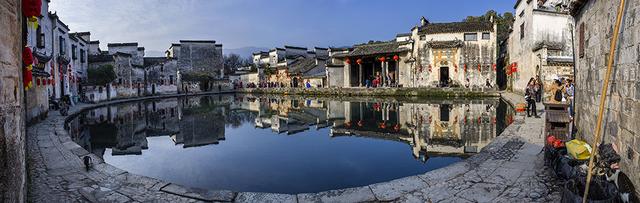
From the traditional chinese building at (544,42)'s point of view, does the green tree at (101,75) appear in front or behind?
in front

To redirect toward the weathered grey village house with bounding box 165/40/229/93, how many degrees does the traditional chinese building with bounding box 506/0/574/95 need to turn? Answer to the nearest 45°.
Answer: approximately 45° to its right

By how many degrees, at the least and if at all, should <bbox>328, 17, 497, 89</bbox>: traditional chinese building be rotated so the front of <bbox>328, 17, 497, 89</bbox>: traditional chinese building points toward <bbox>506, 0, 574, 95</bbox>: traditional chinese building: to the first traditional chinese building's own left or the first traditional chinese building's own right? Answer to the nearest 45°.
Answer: approximately 45° to the first traditional chinese building's own left

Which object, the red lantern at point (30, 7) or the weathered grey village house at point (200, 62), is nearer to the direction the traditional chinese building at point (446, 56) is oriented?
the red lantern

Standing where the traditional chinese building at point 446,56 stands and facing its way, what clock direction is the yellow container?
The yellow container is roughly at 12 o'clock from the traditional chinese building.

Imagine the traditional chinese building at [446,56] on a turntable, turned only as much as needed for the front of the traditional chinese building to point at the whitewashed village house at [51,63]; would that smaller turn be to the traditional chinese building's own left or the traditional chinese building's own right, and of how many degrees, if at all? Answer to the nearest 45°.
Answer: approximately 45° to the traditional chinese building's own right

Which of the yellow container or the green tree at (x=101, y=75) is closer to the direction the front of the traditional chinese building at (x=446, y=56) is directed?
the yellow container

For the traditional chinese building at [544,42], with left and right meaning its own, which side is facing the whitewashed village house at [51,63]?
front

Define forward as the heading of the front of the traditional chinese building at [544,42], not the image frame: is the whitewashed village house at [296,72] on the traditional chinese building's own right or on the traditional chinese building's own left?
on the traditional chinese building's own right

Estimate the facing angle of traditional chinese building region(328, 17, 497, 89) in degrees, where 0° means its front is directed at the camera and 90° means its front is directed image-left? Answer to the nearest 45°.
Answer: approximately 0°

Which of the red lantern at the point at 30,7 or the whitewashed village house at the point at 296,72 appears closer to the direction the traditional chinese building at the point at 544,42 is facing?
the red lantern

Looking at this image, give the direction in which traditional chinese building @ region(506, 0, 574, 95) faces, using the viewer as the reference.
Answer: facing the viewer and to the left of the viewer

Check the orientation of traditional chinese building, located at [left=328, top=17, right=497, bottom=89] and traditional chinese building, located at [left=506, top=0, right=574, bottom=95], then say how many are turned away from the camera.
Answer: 0
